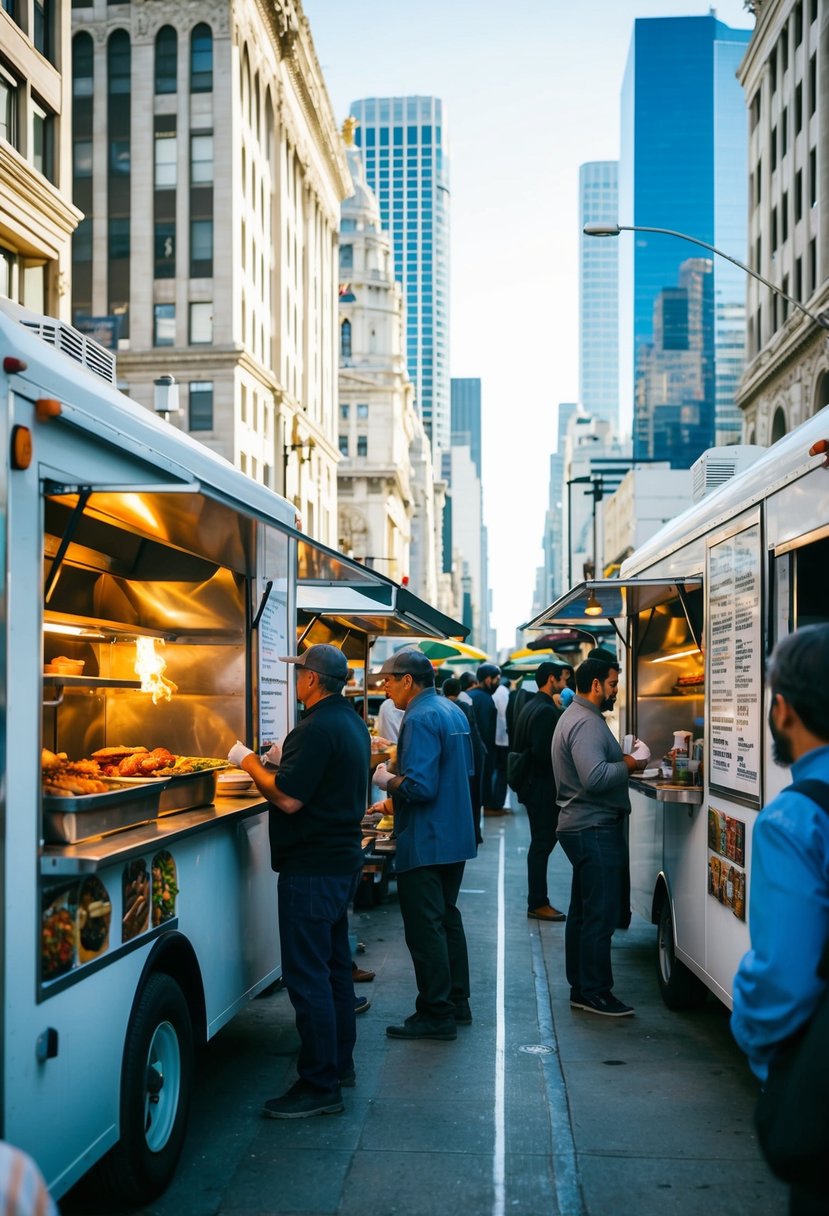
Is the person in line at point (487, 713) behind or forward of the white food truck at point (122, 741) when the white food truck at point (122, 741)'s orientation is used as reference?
forward

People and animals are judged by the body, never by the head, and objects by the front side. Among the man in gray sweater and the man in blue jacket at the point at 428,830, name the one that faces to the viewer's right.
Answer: the man in gray sweater

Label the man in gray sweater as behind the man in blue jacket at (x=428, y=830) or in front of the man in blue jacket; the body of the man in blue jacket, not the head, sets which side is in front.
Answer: behind

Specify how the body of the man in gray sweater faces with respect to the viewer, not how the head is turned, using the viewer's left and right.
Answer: facing to the right of the viewer

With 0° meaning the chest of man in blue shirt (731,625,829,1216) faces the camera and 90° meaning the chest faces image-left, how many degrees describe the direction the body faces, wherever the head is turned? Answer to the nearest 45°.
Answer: approximately 135°

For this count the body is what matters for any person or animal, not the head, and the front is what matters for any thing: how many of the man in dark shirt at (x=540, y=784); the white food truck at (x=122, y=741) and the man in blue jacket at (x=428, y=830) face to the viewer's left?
1

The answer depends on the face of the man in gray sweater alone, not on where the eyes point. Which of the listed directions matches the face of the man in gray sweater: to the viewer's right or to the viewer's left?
to the viewer's right

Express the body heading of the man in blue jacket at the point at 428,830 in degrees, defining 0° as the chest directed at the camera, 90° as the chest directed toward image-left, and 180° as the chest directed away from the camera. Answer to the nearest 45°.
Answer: approximately 90°

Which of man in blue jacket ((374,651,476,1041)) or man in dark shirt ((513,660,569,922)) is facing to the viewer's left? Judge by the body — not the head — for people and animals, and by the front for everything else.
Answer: the man in blue jacket

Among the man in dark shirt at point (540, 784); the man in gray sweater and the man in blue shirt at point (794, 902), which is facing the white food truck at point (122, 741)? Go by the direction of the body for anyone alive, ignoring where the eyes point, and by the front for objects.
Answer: the man in blue shirt

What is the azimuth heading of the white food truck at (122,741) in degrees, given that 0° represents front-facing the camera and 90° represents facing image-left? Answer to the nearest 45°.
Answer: approximately 225°
